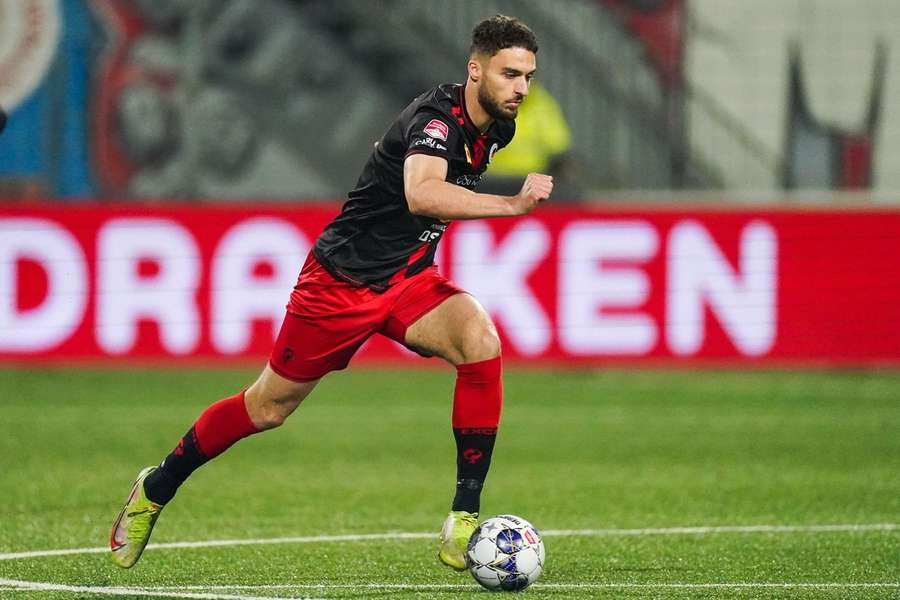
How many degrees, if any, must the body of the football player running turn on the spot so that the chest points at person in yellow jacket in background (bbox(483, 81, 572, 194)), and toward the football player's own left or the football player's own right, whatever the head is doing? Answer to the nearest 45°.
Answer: approximately 135° to the football player's own left

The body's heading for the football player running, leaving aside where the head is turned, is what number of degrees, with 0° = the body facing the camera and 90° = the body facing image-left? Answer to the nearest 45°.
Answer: approximately 315°

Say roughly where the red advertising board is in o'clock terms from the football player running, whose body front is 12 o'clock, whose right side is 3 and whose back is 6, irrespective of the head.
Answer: The red advertising board is roughly at 8 o'clock from the football player running.

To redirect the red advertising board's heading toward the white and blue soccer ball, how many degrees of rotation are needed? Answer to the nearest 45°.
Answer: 0° — it already faces it

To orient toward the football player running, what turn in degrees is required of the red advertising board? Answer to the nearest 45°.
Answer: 0° — it already faces them
